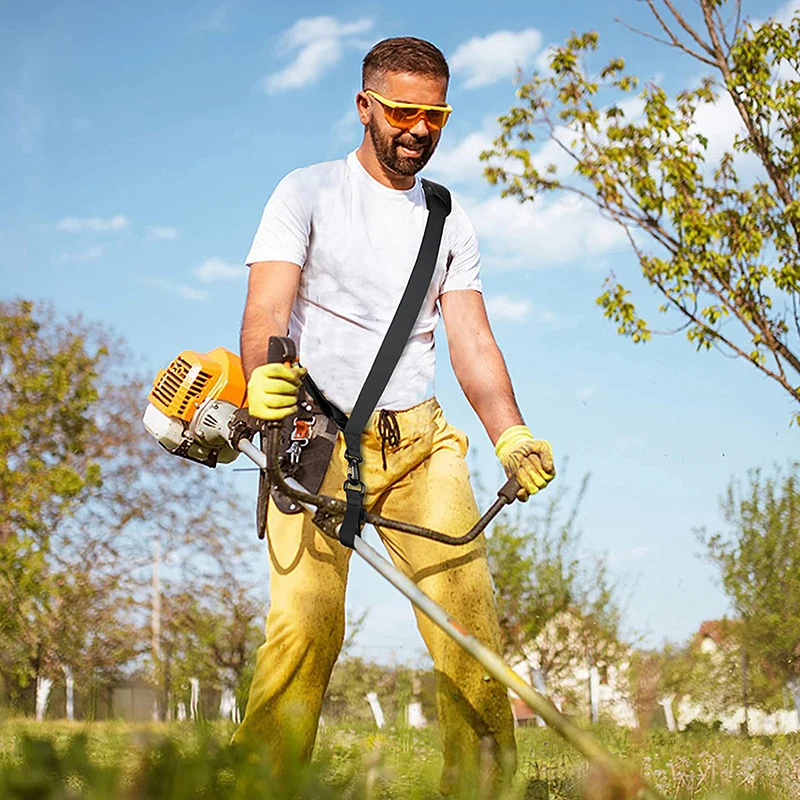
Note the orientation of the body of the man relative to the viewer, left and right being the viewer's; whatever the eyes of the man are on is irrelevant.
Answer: facing the viewer and to the right of the viewer

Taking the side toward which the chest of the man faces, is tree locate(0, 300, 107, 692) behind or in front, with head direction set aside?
behind

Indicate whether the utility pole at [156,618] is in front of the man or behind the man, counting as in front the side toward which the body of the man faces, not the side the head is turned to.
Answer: behind

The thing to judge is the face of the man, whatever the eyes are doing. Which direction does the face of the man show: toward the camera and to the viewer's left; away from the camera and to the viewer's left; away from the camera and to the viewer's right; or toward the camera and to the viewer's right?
toward the camera and to the viewer's right
